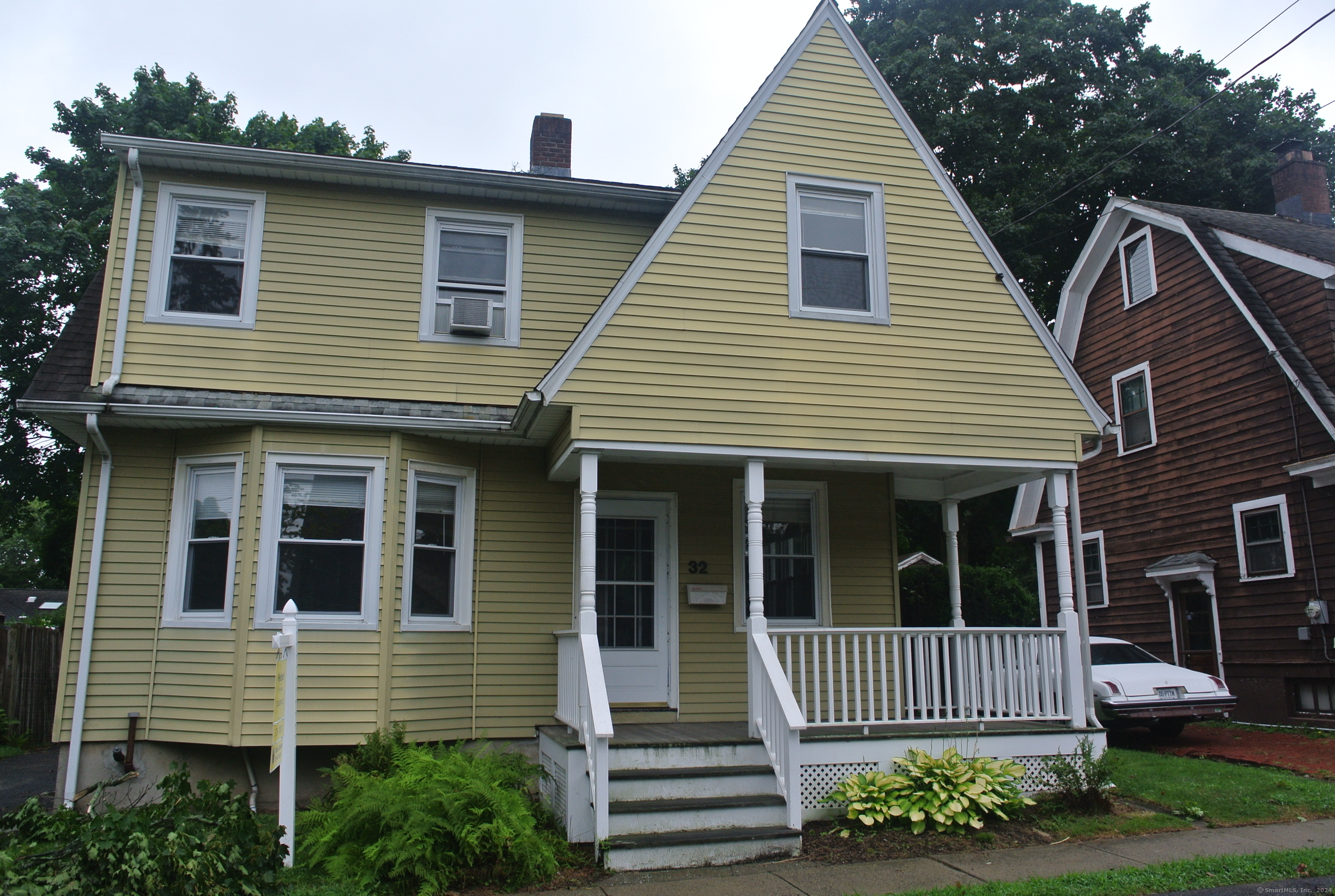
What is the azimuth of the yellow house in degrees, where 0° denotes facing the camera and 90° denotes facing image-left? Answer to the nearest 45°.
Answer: approximately 0°

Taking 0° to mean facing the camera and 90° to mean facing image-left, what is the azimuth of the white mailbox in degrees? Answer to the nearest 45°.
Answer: approximately 0°

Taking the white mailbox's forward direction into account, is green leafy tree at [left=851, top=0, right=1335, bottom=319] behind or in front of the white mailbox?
behind

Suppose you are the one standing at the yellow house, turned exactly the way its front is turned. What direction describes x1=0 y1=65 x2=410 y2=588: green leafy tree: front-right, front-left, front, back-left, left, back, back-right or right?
back-right

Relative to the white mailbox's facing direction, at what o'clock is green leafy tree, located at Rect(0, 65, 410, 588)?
The green leafy tree is roughly at 4 o'clock from the white mailbox.

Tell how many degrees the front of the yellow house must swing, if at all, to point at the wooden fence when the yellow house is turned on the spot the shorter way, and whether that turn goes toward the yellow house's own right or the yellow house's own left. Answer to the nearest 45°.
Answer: approximately 135° to the yellow house's own right

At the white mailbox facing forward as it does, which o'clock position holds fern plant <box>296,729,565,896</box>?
The fern plant is roughly at 1 o'clock from the white mailbox.

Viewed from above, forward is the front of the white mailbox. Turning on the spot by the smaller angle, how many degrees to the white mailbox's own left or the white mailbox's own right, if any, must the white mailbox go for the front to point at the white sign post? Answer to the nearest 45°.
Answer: approximately 45° to the white mailbox's own right

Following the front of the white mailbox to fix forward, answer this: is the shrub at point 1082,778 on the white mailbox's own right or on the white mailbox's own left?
on the white mailbox's own left

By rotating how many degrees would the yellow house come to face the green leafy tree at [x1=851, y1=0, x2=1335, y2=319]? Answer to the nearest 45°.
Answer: approximately 135° to its left

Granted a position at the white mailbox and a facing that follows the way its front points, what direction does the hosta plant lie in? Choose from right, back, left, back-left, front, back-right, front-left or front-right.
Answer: front-left

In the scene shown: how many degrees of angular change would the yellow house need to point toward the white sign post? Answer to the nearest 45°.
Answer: approximately 45° to its right
